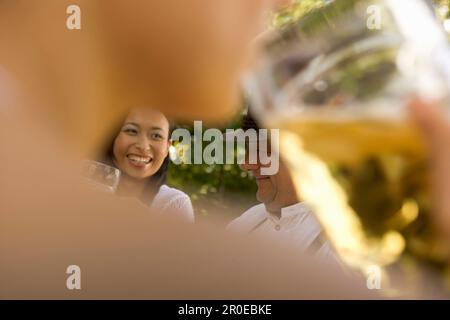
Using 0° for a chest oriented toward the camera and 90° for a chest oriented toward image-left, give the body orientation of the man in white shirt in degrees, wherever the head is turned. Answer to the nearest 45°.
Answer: approximately 45°

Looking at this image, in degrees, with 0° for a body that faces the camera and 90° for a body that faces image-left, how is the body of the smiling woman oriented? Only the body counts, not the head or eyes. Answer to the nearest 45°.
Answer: approximately 0°
